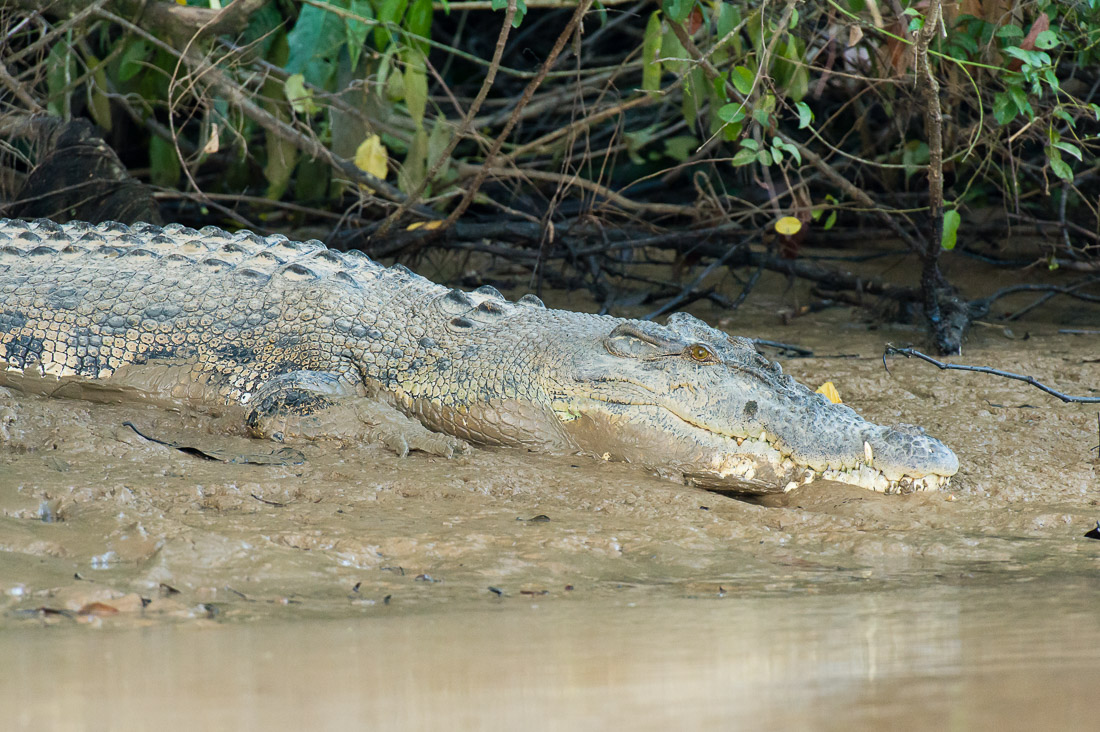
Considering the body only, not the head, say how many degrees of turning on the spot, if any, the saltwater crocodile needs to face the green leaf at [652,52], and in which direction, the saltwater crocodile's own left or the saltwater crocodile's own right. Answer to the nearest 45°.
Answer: approximately 45° to the saltwater crocodile's own left

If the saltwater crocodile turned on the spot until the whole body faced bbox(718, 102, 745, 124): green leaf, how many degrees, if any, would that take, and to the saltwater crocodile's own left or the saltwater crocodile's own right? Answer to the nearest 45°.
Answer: approximately 45° to the saltwater crocodile's own left

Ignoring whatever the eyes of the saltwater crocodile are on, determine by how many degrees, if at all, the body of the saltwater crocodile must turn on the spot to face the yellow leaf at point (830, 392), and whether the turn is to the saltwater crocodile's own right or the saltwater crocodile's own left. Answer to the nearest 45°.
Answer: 0° — it already faces it

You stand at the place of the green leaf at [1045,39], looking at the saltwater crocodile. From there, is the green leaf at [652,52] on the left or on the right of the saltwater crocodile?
right

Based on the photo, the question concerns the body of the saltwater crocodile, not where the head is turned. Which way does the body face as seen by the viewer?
to the viewer's right

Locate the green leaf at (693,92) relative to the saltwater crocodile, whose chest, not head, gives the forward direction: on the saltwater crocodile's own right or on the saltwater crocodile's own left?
on the saltwater crocodile's own left

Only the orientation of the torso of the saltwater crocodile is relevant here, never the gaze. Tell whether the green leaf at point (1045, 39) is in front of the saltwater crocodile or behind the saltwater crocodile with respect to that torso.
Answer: in front
